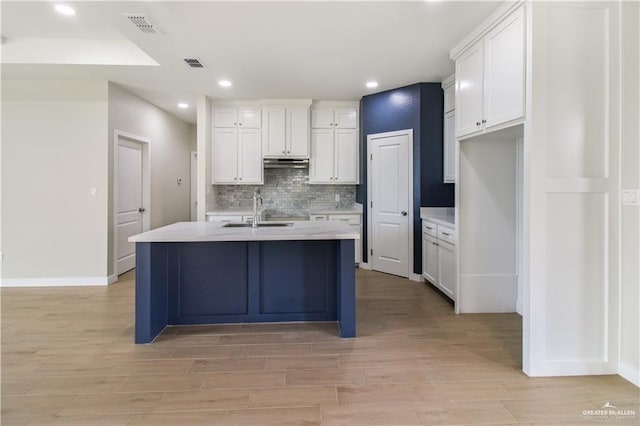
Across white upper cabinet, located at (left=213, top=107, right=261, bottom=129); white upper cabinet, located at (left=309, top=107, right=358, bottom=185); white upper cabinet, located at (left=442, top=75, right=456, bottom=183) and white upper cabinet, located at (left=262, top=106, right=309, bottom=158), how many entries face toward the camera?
3

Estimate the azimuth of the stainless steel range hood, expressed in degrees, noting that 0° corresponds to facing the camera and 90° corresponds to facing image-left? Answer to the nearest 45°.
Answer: approximately 0°

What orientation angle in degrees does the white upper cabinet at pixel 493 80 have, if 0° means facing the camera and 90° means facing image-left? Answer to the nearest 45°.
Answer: approximately 45°

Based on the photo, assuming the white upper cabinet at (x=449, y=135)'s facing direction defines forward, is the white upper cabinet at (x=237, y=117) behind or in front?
in front

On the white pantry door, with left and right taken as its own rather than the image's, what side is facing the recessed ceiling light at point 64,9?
front

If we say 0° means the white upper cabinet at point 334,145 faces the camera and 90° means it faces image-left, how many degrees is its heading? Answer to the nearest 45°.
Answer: approximately 0°
